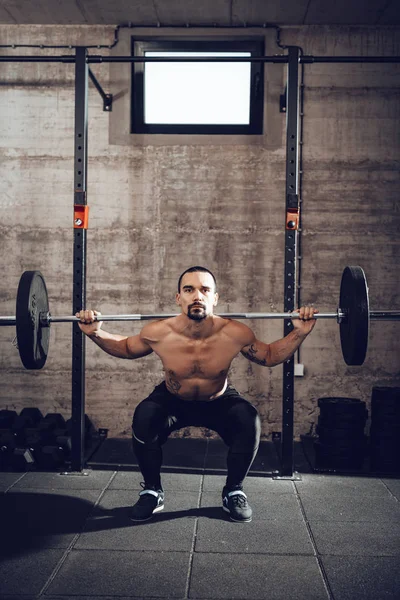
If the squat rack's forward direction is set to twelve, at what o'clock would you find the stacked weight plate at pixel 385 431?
The stacked weight plate is roughly at 9 o'clock from the squat rack.

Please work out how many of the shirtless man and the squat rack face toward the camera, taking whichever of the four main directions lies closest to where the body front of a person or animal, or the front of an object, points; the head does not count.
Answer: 2

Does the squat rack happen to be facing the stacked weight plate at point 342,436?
no

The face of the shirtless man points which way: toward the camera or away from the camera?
toward the camera

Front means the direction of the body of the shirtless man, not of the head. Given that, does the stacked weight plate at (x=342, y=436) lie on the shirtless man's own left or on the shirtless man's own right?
on the shirtless man's own left

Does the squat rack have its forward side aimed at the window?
no

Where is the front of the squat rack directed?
toward the camera

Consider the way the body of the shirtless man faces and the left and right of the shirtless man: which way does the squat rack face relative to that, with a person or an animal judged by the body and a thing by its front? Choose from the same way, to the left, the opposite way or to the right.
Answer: the same way

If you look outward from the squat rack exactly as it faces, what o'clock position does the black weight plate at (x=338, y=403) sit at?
The black weight plate is roughly at 9 o'clock from the squat rack.

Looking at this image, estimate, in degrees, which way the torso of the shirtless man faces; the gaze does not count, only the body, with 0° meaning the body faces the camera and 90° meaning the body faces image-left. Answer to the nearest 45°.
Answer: approximately 0°
